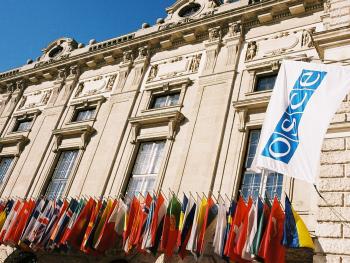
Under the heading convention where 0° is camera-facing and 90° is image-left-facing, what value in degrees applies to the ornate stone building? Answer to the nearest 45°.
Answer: approximately 45°
